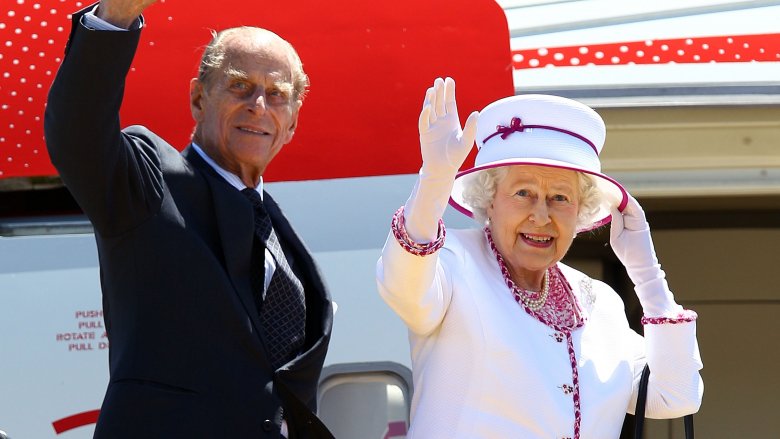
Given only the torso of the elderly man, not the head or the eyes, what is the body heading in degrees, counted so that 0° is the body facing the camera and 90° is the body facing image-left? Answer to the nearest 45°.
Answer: approximately 315°

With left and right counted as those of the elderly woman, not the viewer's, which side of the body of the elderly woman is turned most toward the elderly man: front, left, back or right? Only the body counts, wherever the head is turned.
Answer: right

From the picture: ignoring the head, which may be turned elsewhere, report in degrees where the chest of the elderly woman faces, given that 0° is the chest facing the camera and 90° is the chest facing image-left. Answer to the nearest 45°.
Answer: approximately 315°
